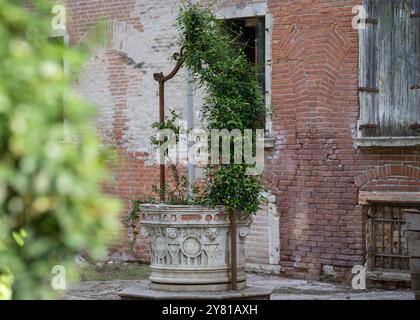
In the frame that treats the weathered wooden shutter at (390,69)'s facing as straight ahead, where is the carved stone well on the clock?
The carved stone well is roughly at 1 o'clock from the weathered wooden shutter.

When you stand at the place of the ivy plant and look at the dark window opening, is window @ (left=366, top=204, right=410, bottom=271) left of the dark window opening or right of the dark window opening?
right

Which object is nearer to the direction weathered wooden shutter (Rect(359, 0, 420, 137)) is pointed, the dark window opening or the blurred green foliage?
the blurred green foliage

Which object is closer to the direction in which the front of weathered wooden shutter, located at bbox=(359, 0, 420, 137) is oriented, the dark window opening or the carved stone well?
the carved stone well

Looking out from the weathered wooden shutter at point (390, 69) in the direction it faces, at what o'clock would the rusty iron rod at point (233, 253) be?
The rusty iron rod is roughly at 1 o'clock from the weathered wooden shutter.

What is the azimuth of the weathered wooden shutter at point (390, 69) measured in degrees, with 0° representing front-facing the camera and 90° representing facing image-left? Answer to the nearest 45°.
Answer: approximately 0°

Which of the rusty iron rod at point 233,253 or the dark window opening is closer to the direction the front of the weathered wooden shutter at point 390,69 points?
the rusty iron rod

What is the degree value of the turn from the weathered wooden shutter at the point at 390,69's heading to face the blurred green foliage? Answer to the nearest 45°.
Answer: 0° — it already faces it

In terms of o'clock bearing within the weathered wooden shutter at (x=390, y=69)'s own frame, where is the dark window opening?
The dark window opening is roughly at 4 o'clock from the weathered wooden shutter.

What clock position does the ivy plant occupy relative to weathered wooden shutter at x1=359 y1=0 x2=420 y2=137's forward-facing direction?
The ivy plant is roughly at 1 o'clock from the weathered wooden shutter.
